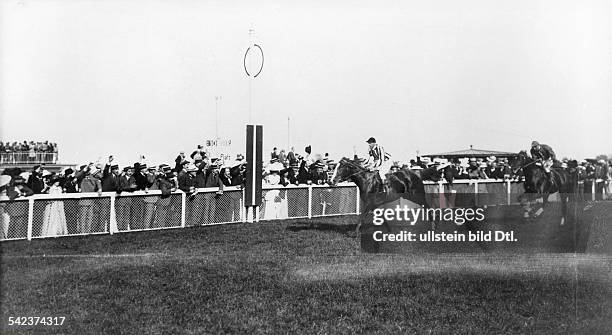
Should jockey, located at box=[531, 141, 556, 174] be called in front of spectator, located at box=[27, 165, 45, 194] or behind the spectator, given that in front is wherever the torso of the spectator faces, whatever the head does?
in front

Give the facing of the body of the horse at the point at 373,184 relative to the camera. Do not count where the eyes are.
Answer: to the viewer's left

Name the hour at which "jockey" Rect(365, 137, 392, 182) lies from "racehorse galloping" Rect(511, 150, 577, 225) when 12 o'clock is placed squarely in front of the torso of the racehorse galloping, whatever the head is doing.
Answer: The jockey is roughly at 12 o'clock from the racehorse galloping.

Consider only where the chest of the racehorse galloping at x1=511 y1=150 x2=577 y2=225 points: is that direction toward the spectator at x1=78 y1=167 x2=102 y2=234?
yes

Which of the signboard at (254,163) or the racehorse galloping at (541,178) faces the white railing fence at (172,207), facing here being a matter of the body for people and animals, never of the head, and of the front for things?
the racehorse galloping

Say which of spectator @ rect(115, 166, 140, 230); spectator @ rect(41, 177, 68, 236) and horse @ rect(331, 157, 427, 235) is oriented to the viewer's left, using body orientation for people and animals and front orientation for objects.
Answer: the horse

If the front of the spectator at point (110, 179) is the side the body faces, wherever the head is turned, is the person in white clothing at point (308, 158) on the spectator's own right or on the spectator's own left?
on the spectator's own left

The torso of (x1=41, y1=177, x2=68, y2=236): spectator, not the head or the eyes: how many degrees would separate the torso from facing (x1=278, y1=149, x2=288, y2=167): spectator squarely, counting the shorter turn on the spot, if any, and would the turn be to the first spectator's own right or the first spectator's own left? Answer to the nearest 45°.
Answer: approximately 90° to the first spectator's own left

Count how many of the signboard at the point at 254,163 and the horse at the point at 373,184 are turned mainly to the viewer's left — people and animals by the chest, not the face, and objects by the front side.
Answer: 1

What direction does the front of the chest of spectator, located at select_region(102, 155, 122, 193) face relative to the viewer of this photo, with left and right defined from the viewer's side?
facing the viewer and to the right of the viewer
